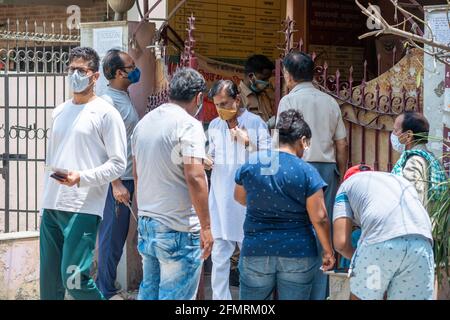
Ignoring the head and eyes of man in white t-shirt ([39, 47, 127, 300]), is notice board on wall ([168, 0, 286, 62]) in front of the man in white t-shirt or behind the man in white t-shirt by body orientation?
behind

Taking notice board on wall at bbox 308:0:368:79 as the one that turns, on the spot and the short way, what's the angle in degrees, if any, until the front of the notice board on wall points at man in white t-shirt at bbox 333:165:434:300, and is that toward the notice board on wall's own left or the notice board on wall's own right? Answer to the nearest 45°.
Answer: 0° — it already faces them

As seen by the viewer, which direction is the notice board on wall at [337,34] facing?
toward the camera

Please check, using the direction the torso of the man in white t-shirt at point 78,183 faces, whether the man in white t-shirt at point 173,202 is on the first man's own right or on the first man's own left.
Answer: on the first man's own left

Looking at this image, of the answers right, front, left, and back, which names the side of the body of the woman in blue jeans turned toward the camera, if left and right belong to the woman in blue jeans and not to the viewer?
back

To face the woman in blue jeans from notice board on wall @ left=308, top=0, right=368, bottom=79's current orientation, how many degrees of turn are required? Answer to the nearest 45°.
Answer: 0° — it already faces them

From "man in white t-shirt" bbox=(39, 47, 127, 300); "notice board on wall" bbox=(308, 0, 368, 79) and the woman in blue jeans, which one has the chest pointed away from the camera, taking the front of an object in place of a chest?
the woman in blue jeans

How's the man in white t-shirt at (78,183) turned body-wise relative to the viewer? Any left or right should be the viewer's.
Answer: facing the viewer and to the left of the viewer

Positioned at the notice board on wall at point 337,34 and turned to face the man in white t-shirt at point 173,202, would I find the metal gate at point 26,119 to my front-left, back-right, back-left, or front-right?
front-right

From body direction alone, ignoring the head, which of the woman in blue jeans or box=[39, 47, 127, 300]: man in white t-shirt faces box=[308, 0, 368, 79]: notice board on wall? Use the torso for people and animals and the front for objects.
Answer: the woman in blue jeans

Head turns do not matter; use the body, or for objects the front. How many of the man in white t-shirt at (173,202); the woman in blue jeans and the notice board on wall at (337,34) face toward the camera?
1

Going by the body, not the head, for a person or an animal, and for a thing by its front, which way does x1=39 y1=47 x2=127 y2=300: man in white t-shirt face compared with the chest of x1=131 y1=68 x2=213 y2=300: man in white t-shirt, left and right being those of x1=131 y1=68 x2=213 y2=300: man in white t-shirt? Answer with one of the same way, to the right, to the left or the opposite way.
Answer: the opposite way

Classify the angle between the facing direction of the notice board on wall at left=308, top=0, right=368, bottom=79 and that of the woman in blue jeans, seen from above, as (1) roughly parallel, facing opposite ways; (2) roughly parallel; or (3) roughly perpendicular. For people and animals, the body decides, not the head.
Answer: roughly parallel, facing opposite ways

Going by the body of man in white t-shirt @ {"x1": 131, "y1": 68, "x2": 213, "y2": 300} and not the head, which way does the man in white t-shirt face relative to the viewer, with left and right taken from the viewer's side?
facing away from the viewer and to the right of the viewer

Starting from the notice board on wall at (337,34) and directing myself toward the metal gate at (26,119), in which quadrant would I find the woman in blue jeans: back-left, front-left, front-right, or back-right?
front-left

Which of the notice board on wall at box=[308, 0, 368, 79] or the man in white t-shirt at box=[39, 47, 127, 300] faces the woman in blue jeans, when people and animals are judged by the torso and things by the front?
the notice board on wall

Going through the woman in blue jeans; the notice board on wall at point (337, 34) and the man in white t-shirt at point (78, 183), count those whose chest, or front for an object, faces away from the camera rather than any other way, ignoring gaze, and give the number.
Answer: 1

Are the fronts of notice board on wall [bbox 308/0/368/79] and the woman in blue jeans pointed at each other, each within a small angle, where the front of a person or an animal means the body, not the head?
yes
